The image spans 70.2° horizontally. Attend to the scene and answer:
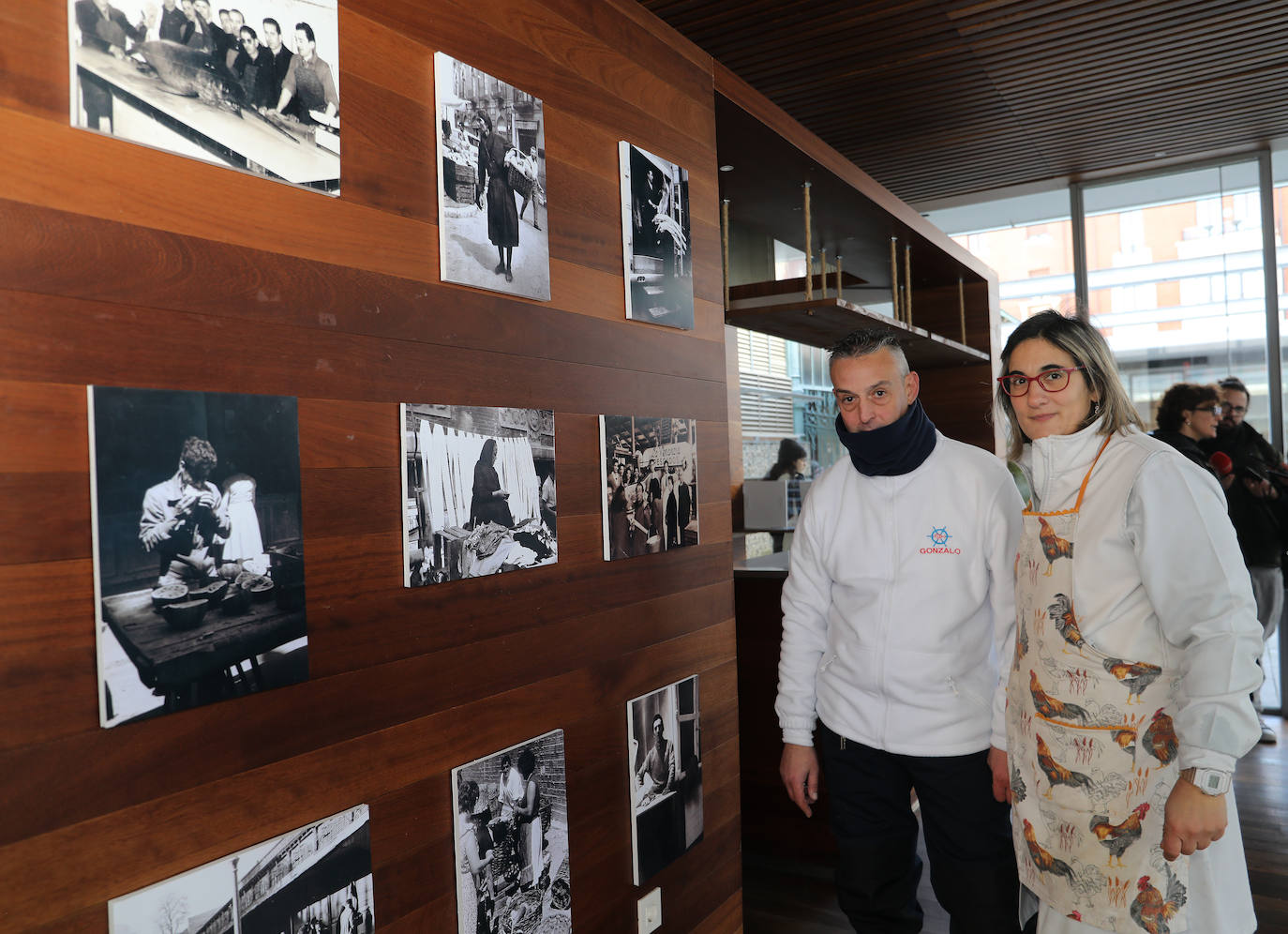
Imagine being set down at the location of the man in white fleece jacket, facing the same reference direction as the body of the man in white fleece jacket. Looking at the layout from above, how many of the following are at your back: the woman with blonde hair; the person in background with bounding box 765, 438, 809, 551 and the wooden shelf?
2

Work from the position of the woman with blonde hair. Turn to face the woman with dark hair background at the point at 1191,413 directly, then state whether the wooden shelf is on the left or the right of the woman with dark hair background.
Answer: left

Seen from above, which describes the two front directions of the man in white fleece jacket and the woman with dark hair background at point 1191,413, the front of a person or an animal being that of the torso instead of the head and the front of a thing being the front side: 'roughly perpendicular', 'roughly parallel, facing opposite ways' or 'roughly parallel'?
roughly perpendicular

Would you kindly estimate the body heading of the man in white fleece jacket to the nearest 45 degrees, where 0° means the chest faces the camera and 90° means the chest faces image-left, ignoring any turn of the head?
approximately 0°

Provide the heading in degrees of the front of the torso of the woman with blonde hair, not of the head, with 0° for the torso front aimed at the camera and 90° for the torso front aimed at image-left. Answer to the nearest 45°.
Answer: approximately 45°

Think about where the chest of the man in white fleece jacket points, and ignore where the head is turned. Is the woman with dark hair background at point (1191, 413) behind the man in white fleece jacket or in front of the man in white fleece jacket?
behind
